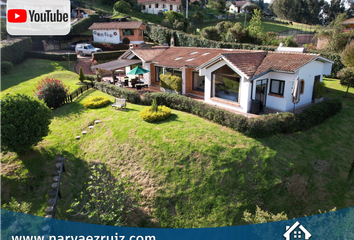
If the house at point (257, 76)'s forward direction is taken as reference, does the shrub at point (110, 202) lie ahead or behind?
ahead

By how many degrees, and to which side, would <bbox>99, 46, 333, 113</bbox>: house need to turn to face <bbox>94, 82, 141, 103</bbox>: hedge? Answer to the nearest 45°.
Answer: approximately 45° to its right

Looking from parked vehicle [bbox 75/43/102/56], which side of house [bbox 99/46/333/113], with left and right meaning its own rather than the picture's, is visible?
right

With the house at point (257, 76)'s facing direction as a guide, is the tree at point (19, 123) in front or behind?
in front

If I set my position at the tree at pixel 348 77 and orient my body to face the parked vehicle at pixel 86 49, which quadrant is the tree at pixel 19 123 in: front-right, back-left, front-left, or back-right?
front-left

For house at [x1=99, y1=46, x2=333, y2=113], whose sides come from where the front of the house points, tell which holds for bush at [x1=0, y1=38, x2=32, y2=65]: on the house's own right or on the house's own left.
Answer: on the house's own right

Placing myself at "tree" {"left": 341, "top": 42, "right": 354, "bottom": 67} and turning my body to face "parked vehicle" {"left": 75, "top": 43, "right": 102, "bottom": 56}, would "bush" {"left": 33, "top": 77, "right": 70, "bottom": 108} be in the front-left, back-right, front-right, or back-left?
front-left

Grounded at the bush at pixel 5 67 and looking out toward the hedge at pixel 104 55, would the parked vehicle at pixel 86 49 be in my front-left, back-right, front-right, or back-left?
front-left

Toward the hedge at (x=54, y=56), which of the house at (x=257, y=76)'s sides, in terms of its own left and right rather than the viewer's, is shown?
right

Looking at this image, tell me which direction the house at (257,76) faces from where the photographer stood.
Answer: facing the viewer and to the left of the viewer

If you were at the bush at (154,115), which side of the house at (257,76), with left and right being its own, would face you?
front

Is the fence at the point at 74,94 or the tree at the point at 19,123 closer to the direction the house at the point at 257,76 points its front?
the tree

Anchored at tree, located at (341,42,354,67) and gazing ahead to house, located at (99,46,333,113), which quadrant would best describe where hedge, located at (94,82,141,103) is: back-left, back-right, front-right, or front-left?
front-right
